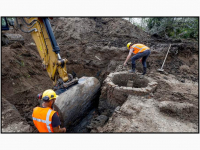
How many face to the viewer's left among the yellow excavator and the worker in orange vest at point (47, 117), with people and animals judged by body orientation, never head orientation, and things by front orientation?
0

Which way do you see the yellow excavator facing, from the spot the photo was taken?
facing the viewer and to the right of the viewer

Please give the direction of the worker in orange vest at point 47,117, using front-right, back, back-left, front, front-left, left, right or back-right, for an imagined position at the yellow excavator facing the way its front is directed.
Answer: front-right
